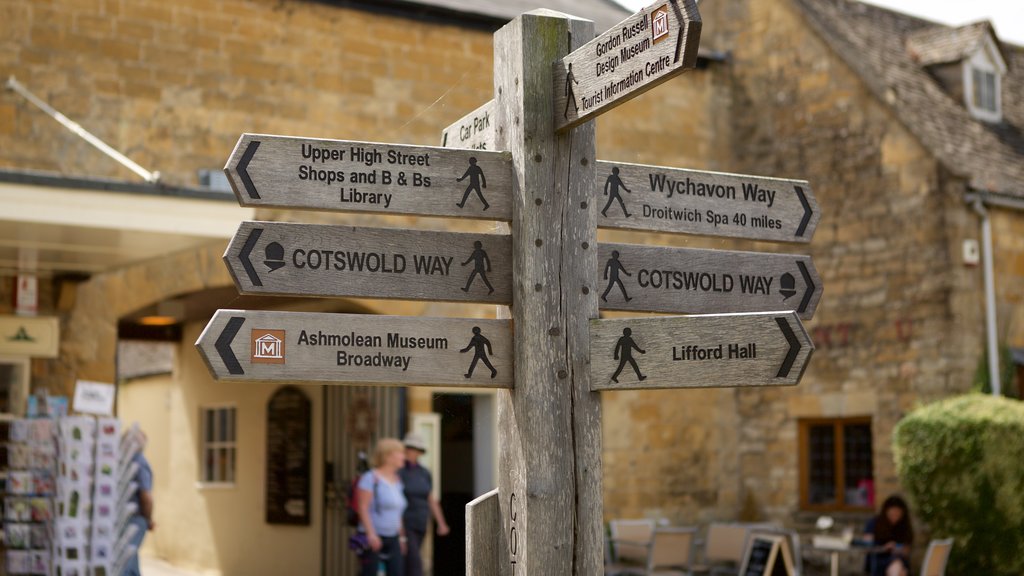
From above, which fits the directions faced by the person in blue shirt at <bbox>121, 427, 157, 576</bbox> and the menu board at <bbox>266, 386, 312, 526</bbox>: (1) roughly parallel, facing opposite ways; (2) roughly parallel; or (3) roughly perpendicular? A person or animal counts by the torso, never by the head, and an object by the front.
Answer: roughly perpendicular

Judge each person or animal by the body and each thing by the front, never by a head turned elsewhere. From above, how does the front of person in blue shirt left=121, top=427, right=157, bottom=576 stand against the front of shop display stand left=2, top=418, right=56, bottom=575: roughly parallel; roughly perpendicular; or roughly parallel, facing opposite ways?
roughly perpendicular

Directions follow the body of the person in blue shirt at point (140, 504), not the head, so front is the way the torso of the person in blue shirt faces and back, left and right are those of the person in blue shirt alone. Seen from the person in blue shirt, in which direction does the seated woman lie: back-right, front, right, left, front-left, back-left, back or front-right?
back

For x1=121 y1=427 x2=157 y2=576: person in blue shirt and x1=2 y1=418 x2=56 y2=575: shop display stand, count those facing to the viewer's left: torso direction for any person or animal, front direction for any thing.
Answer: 1

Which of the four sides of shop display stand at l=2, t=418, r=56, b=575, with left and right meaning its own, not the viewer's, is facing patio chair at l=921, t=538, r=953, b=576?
left

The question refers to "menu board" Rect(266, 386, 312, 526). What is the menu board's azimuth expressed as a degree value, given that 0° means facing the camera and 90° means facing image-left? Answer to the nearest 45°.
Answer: approximately 0°

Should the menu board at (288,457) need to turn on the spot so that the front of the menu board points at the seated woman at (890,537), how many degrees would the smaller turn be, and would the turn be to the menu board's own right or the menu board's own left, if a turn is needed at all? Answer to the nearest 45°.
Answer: approximately 45° to the menu board's own left

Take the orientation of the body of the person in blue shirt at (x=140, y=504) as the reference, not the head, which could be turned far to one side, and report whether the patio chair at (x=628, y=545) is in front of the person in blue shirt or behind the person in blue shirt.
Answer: behind

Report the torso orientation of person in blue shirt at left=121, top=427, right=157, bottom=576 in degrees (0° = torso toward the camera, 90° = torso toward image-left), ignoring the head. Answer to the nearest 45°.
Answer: approximately 90°

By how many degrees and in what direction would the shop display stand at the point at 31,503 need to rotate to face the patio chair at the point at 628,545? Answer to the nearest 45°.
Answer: approximately 90° to its left

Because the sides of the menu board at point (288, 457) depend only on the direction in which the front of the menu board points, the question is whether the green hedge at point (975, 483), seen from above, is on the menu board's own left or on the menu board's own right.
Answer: on the menu board's own left

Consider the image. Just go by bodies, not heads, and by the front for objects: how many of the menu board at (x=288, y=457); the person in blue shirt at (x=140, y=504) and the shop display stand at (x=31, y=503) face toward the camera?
2

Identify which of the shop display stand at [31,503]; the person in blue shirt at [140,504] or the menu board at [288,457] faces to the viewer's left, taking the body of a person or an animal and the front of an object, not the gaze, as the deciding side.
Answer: the person in blue shirt

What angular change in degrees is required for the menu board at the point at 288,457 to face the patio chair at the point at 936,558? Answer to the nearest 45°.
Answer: approximately 45° to its left
